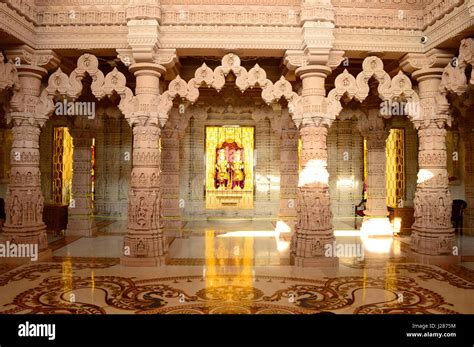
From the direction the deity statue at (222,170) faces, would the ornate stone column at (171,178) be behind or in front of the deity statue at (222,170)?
in front

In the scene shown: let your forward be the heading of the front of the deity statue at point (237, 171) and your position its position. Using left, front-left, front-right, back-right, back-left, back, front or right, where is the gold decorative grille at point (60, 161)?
right

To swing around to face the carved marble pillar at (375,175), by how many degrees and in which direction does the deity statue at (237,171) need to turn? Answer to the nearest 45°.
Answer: approximately 45° to its left

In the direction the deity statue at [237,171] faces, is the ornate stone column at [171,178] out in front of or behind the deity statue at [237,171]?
in front

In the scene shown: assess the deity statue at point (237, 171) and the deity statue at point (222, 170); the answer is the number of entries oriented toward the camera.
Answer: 2

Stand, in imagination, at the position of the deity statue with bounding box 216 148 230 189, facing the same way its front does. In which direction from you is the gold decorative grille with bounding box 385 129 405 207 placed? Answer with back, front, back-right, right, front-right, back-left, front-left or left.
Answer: left

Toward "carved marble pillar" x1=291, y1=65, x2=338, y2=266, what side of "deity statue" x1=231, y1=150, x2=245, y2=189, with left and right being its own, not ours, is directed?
front

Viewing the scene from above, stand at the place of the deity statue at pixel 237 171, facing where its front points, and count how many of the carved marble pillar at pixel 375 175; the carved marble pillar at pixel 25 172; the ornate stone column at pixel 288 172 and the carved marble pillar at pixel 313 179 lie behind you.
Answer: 0

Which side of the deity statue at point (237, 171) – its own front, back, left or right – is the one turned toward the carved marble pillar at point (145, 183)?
front

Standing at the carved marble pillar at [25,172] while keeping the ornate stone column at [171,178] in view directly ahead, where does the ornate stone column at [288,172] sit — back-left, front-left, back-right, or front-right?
front-right

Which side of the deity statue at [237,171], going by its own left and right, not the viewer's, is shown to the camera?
front

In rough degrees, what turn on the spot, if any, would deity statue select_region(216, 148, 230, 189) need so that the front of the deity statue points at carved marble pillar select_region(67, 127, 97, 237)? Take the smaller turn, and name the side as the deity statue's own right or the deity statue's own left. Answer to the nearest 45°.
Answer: approximately 45° to the deity statue's own right

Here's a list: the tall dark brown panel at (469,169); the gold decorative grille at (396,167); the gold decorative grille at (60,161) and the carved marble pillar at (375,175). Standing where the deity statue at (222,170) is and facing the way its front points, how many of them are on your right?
1

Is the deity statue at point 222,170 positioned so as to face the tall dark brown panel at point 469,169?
no

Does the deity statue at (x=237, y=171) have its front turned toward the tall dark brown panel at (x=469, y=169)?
no

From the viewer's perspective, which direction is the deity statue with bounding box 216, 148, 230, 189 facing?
toward the camera

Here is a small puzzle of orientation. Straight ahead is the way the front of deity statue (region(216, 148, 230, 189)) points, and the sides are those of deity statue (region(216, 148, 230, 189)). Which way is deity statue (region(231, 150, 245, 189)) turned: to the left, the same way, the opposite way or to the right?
the same way

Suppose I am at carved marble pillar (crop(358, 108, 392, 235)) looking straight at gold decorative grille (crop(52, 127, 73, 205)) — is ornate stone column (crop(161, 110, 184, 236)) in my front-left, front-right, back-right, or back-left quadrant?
front-left

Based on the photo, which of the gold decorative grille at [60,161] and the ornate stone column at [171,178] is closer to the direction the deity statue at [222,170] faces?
the ornate stone column
